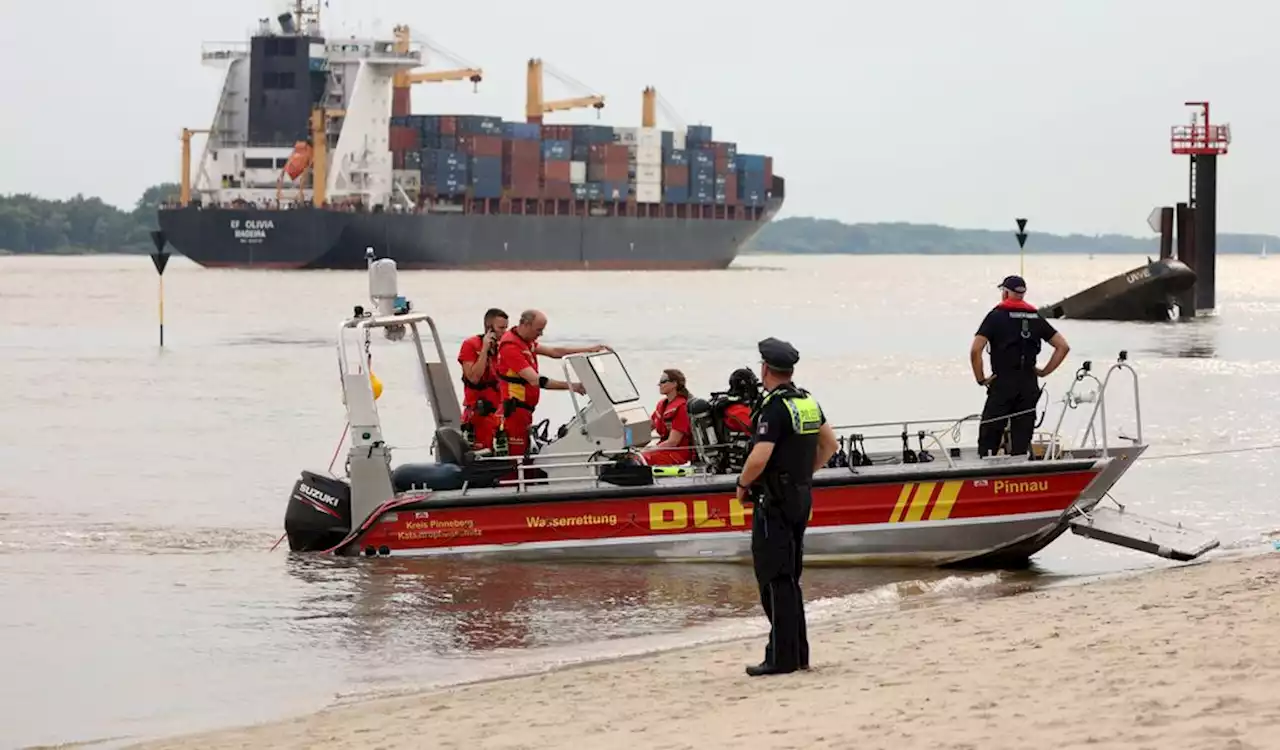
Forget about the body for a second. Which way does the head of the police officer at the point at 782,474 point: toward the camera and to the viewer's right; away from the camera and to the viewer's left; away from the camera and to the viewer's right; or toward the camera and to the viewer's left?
away from the camera and to the viewer's left

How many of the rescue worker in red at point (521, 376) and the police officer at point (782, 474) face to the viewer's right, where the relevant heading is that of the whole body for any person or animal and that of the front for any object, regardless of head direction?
1

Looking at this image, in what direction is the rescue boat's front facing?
to the viewer's right

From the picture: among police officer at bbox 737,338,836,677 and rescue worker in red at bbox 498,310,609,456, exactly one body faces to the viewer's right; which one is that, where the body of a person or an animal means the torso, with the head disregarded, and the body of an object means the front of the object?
the rescue worker in red

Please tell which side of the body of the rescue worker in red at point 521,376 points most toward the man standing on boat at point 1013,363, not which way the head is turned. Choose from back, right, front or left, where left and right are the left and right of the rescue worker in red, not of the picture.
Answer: front

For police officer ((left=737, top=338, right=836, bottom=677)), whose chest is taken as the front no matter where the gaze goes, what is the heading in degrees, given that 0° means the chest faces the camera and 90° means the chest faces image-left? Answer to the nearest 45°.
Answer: approximately 135°

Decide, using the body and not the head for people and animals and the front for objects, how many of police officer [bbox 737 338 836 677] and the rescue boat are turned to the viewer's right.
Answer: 1

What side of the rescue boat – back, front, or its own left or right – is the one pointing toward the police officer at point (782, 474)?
right

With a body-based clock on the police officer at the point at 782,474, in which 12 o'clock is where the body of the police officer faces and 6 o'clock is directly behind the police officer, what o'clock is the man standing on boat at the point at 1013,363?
The man standing on boat is roughly at 2 o'clock from the police officer.

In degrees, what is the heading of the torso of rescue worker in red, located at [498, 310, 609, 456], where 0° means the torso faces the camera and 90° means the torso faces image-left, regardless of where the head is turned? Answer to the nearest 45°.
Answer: approximately 270°
